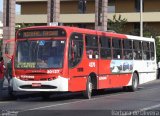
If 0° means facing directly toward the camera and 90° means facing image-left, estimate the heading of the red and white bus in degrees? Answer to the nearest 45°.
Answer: approximately 45°
